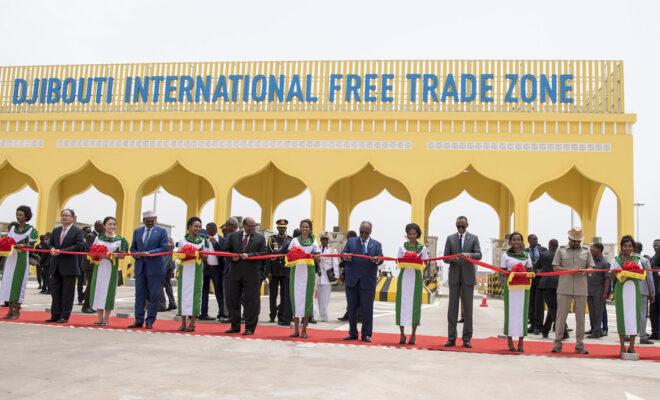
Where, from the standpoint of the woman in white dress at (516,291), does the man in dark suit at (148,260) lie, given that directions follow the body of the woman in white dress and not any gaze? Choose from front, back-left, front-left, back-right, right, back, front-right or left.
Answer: right

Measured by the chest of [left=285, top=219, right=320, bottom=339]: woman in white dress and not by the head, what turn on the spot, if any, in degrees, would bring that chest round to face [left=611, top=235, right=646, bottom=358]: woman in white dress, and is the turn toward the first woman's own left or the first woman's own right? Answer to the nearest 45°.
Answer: approximately 90° to the first woman's own left

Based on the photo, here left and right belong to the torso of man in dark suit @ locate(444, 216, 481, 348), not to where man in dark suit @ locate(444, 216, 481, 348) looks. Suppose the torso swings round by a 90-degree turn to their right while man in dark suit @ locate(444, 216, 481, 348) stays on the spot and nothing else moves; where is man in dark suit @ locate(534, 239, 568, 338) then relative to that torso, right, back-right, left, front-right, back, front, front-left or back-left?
back-right

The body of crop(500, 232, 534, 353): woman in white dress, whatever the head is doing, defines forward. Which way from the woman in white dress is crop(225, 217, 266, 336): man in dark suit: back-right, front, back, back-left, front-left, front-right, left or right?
right

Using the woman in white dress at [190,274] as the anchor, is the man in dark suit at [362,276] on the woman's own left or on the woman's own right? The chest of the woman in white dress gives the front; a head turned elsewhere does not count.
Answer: on the woman's own left

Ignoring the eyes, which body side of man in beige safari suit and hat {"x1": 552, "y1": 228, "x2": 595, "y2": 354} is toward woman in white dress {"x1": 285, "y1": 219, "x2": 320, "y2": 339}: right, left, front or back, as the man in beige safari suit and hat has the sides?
right

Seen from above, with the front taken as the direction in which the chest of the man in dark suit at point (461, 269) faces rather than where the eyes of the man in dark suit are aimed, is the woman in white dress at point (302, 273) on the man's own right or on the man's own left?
on the man's own right
